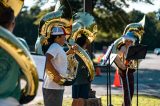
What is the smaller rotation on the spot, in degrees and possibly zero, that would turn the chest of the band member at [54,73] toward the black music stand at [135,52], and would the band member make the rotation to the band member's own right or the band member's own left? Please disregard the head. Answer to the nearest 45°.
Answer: approximately 45° to the band member's own left

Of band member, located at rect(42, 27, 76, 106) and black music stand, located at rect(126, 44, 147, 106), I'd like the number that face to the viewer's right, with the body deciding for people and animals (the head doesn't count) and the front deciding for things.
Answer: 1

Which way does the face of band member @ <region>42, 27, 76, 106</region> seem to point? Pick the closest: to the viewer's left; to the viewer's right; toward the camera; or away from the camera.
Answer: to the viewer's right

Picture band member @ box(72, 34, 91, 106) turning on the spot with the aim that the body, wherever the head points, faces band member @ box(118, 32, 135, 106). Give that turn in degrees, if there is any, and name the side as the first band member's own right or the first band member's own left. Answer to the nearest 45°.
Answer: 0° — they already face them

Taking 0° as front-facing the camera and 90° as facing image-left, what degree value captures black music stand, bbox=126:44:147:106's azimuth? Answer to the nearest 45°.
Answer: approximately 135°

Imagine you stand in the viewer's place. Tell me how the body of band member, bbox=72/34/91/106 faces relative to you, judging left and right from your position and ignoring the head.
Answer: facing away from the viewer and to the right of the viewer

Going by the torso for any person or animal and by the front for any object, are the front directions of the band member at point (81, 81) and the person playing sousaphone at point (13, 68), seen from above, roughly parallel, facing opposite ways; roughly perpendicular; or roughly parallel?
roughly parallel

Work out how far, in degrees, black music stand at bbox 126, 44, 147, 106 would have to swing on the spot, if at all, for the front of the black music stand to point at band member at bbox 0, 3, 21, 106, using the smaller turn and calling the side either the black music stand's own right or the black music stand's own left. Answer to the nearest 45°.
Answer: approximately 135° to the black music stand's own left

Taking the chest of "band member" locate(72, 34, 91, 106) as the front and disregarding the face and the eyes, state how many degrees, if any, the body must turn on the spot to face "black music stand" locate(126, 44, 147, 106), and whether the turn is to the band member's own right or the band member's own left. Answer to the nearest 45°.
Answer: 0° — they already face it
